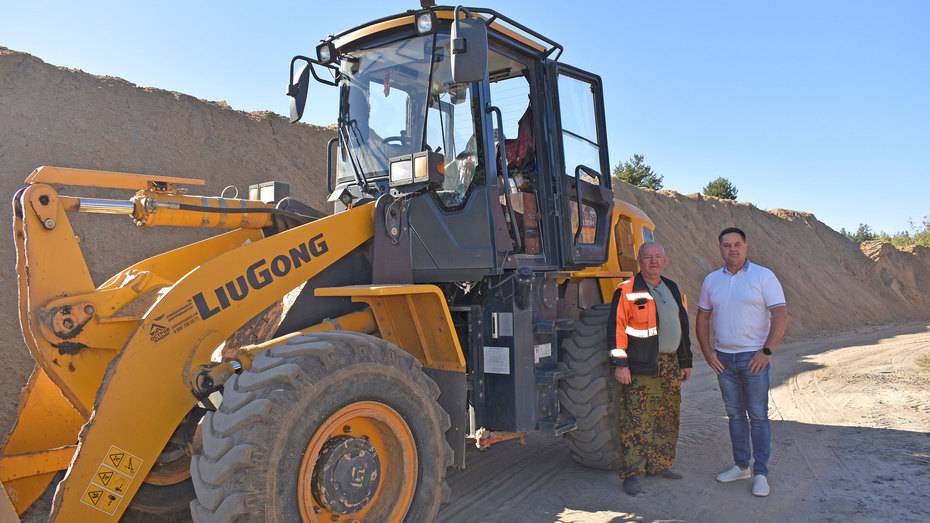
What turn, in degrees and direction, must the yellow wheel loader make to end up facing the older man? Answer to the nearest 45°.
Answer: approximately 135° to its left

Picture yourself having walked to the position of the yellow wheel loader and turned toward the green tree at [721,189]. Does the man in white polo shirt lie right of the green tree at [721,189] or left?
right

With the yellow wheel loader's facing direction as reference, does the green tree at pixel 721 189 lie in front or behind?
behind

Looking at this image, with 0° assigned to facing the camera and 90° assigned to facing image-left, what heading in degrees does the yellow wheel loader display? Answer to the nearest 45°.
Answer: approximately 45°

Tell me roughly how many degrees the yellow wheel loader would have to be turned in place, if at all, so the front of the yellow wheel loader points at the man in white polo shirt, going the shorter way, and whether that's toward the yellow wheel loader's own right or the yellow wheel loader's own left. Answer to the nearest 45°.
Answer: approximately 135° to the yellow wheel loader's own left
